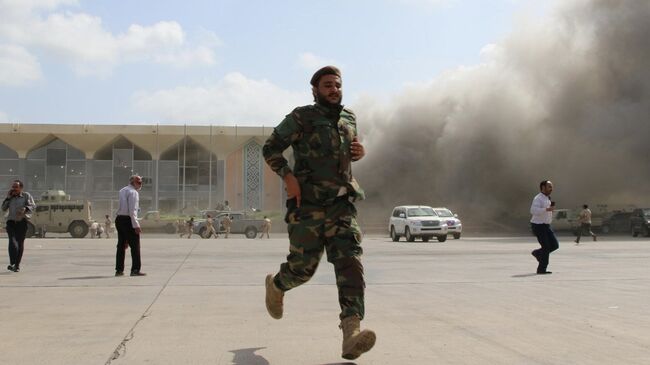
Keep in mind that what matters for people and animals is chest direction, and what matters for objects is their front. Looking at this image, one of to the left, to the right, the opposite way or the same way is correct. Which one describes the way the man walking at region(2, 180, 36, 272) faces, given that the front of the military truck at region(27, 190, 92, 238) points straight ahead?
to the left

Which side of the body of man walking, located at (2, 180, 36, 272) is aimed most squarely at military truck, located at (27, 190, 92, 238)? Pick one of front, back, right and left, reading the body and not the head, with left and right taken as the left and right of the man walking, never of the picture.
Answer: back

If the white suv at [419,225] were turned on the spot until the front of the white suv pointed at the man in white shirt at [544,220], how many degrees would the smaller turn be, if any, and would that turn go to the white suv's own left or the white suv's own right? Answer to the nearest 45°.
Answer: approximately 45° to the white suv's own right

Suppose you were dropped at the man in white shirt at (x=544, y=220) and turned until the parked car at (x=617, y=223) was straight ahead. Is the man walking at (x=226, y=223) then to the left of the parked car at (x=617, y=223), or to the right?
left

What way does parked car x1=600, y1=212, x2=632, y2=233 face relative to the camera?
to the viewer's left

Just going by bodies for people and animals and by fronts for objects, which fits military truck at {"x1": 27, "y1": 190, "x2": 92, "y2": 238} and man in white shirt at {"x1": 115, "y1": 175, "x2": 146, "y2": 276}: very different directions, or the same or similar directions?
very different directions

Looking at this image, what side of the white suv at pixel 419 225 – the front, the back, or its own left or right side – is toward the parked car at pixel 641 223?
left
